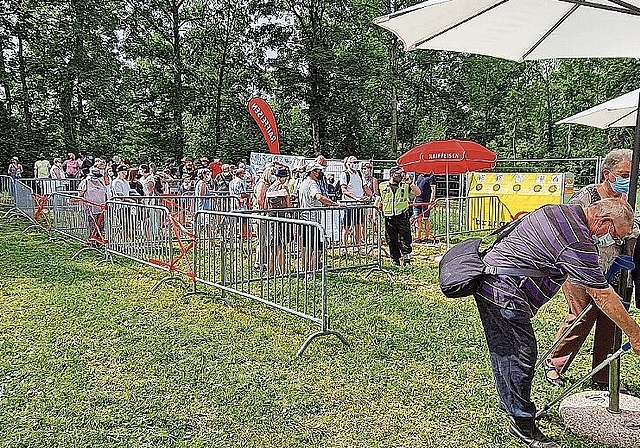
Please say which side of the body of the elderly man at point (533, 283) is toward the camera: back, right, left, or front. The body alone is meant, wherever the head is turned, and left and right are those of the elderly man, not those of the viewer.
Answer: right

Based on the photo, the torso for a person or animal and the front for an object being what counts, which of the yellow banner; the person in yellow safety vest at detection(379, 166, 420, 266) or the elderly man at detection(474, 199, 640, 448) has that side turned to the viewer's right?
the elderly man

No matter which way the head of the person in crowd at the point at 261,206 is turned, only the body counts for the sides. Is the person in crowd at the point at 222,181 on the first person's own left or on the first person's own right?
on the first person's own left
